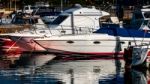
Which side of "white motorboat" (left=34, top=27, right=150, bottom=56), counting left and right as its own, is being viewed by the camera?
left
